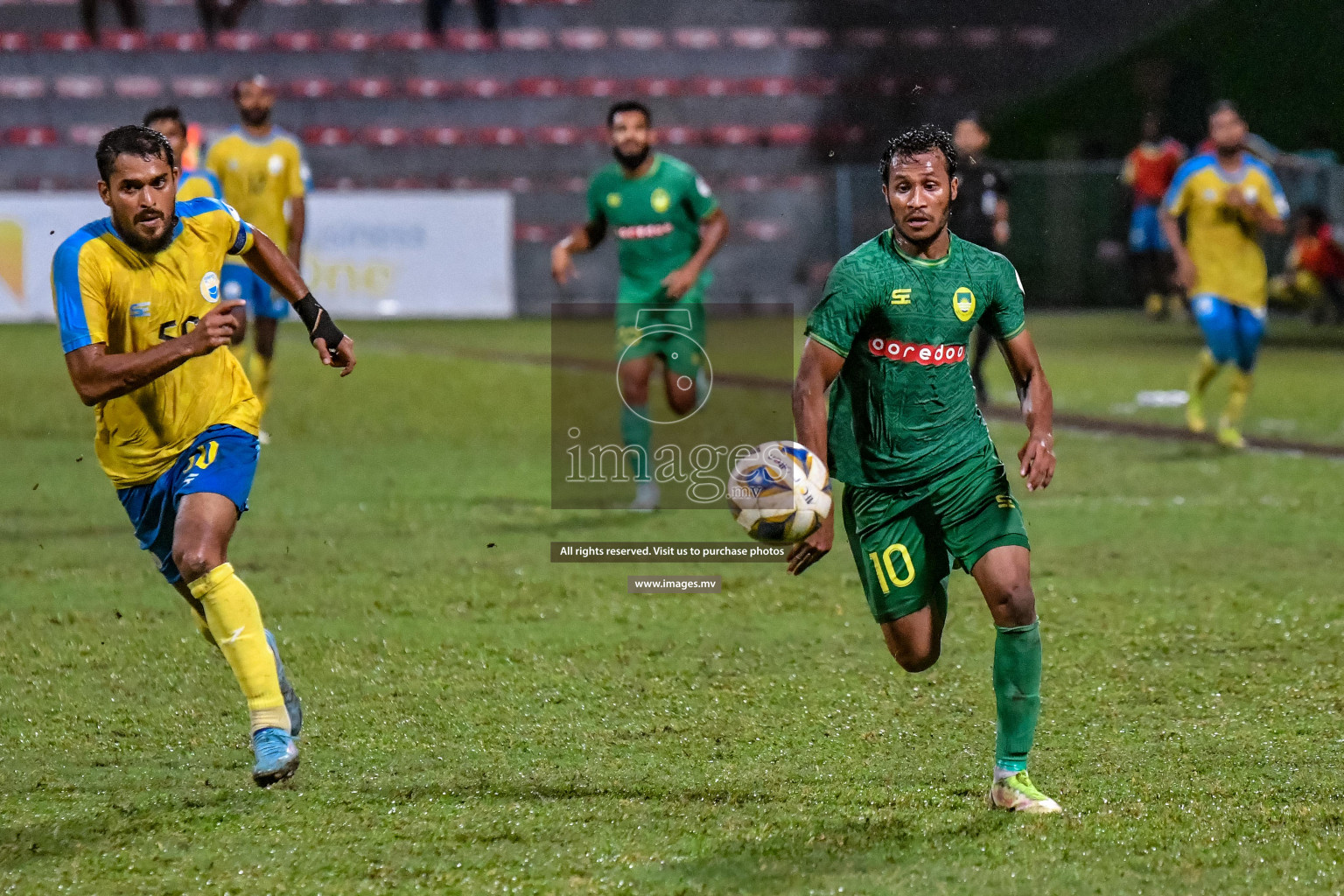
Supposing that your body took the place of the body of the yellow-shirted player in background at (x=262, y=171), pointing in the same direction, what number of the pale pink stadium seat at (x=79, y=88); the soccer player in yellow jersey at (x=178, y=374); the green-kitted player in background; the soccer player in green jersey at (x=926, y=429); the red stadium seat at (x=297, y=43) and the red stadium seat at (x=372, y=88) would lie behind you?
3

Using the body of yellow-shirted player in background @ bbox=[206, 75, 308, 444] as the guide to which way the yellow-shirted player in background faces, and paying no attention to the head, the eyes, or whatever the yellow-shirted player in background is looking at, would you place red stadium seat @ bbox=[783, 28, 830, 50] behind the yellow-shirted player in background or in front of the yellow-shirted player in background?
behind

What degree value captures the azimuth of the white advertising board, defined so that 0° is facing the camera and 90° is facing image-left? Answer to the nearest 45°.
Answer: approximately 0°

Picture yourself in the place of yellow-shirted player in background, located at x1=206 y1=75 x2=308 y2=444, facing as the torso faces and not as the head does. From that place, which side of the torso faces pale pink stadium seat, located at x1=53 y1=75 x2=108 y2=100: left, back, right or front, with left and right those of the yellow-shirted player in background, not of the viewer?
back

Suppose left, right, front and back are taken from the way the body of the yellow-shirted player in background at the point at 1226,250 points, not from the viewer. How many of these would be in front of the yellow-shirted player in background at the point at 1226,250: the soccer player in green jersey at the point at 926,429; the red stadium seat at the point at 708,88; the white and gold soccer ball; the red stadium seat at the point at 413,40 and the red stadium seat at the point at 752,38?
2

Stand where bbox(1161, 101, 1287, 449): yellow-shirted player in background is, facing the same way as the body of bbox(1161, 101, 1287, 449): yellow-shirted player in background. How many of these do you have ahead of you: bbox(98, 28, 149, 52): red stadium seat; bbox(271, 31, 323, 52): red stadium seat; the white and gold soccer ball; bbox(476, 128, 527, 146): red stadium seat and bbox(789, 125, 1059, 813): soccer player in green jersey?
2

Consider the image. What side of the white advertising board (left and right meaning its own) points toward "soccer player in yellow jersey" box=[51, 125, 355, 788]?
front

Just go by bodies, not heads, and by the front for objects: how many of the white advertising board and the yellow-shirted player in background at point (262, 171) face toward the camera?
2

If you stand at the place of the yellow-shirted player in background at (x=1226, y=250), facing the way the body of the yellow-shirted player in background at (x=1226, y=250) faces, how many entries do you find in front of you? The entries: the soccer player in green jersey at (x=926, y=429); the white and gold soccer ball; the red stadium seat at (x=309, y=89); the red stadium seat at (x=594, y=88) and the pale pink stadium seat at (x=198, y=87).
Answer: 2

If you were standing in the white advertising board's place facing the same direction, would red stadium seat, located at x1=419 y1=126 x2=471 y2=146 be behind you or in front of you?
behind

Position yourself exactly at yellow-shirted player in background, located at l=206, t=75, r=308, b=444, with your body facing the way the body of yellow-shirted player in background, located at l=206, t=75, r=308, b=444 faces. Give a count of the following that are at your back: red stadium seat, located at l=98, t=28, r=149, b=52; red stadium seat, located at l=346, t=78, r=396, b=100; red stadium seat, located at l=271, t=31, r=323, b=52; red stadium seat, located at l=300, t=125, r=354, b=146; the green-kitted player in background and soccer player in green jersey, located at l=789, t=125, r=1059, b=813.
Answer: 4

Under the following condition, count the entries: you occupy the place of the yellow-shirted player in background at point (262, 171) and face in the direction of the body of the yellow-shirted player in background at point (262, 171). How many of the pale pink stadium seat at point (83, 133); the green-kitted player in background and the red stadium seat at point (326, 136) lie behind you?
2

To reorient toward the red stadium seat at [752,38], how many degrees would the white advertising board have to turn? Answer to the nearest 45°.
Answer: approximately 135° to its left

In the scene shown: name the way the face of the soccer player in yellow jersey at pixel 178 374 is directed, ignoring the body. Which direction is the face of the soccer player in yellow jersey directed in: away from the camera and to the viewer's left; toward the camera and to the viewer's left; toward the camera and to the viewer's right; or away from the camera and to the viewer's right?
toward the camera and to the viewer's right
